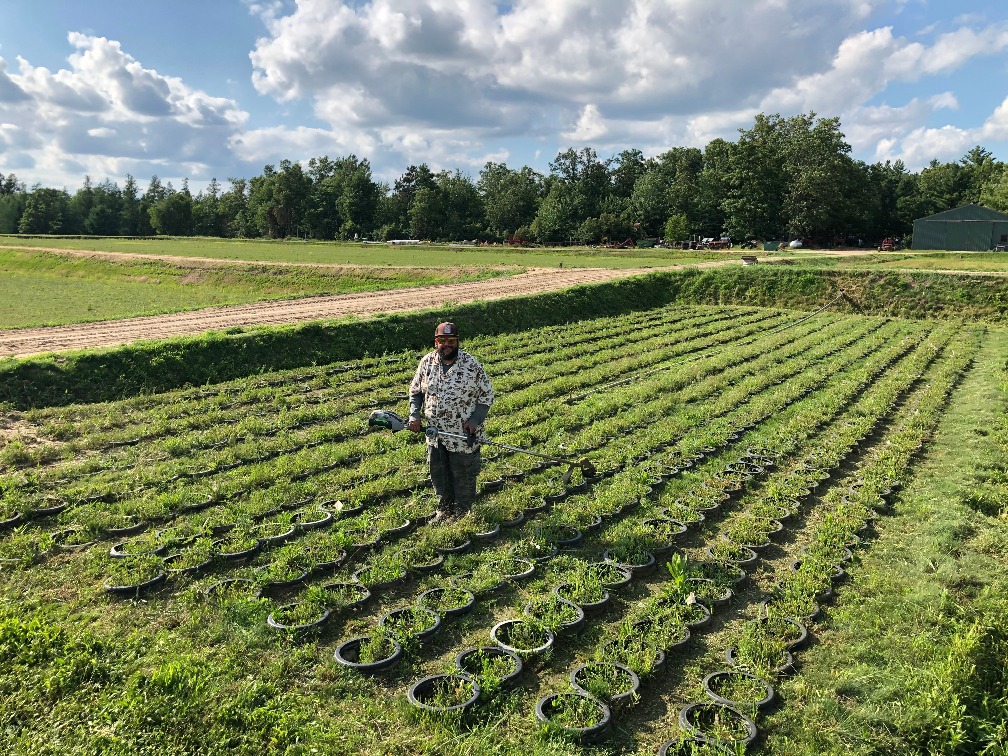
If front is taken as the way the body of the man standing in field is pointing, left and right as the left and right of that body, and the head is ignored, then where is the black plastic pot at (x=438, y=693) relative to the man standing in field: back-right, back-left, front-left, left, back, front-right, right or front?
front

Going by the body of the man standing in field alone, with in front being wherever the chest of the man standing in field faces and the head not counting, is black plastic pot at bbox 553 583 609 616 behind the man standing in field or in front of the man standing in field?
in front

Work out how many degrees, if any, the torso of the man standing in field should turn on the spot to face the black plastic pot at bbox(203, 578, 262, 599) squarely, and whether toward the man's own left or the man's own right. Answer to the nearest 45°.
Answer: approximately 45° to the man's own right

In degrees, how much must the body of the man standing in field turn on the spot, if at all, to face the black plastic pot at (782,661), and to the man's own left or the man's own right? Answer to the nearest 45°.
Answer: approximately 45° to the man's own left

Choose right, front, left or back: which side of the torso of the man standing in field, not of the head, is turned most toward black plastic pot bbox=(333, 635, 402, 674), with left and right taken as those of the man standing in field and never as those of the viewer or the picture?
front

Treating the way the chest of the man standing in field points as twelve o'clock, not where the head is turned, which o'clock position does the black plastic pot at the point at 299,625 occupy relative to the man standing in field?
The black plastic pot is roughly at 1 o'clock from the man standing in field.

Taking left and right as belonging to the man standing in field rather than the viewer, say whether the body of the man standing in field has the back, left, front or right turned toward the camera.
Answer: front

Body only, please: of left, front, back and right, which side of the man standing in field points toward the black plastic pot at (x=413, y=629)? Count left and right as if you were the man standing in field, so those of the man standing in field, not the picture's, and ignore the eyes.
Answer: front

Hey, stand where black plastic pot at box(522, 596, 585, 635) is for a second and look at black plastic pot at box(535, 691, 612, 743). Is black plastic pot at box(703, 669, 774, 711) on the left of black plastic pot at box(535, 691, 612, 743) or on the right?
left

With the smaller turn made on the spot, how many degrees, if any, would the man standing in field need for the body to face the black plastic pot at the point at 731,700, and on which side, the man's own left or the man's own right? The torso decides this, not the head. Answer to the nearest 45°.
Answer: approximately 45° to the man's own left

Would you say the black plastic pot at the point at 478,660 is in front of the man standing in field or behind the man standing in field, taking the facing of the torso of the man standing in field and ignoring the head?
in front
